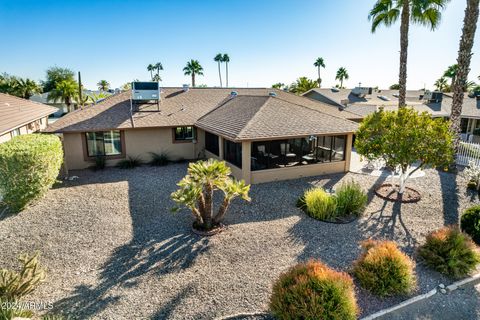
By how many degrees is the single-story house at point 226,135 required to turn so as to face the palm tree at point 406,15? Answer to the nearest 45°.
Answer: approximately 90° to its right

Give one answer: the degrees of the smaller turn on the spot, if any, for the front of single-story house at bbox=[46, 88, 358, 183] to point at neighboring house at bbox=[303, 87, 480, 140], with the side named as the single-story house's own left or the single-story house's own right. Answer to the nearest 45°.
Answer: approximately 45° to the single-story house's own right

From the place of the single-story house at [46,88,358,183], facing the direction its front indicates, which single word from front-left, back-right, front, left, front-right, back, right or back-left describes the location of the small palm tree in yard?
back

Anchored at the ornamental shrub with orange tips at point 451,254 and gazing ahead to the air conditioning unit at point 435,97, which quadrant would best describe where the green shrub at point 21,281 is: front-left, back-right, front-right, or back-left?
back-left

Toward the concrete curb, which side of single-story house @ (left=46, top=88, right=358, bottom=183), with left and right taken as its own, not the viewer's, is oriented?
back

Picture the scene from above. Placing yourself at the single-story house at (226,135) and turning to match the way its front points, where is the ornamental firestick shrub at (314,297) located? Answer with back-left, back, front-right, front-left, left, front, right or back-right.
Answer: back

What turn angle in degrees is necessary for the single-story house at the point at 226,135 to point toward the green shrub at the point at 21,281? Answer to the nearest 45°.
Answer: approximately 135° to its left

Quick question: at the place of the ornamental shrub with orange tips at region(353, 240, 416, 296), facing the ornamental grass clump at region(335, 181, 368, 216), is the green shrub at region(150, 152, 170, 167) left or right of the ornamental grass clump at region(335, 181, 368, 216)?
left

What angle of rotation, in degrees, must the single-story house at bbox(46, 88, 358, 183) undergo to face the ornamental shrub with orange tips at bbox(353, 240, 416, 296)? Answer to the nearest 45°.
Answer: approximately 180°

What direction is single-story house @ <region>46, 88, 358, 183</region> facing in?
away from the camera

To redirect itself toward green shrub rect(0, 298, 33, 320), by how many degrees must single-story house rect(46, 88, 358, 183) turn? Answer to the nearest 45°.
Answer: approximately 135° to its left
